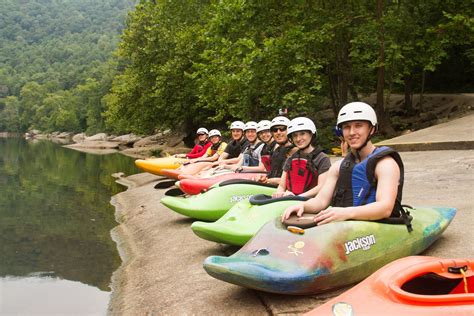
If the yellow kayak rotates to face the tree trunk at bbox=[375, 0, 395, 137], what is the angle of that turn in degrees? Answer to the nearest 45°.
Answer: approximately 180°

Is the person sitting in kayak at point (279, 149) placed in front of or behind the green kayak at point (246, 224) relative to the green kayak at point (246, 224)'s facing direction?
behind

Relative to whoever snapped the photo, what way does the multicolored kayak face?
facing the viewer and to the left of the viewer

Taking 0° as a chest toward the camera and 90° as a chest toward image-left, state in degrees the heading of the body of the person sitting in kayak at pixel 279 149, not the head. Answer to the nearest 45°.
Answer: approximately 45°

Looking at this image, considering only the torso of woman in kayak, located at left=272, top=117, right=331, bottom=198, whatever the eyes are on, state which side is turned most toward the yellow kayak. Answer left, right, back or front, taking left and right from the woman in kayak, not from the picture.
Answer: right

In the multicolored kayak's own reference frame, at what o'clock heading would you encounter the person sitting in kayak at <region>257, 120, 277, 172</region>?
The person sitting in kayak is roughly at 4 o'clock from the multicolored kayak.

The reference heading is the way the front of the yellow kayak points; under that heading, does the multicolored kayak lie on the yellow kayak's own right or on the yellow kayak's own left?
on the yellow kayak's own left

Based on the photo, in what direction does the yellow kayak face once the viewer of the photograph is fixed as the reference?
facing to the left of the viewer

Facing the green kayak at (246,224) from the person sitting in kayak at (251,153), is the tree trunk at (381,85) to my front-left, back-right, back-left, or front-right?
back-left

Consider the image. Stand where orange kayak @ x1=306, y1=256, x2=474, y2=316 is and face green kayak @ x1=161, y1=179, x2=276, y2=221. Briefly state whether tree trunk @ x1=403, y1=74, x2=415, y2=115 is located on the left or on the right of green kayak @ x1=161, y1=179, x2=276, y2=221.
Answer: right

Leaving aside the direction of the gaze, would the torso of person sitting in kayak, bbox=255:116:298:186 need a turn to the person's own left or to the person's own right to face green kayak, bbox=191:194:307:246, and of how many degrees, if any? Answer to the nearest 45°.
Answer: approximately 45° to the person's own left

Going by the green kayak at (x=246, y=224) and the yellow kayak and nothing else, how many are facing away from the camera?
0
